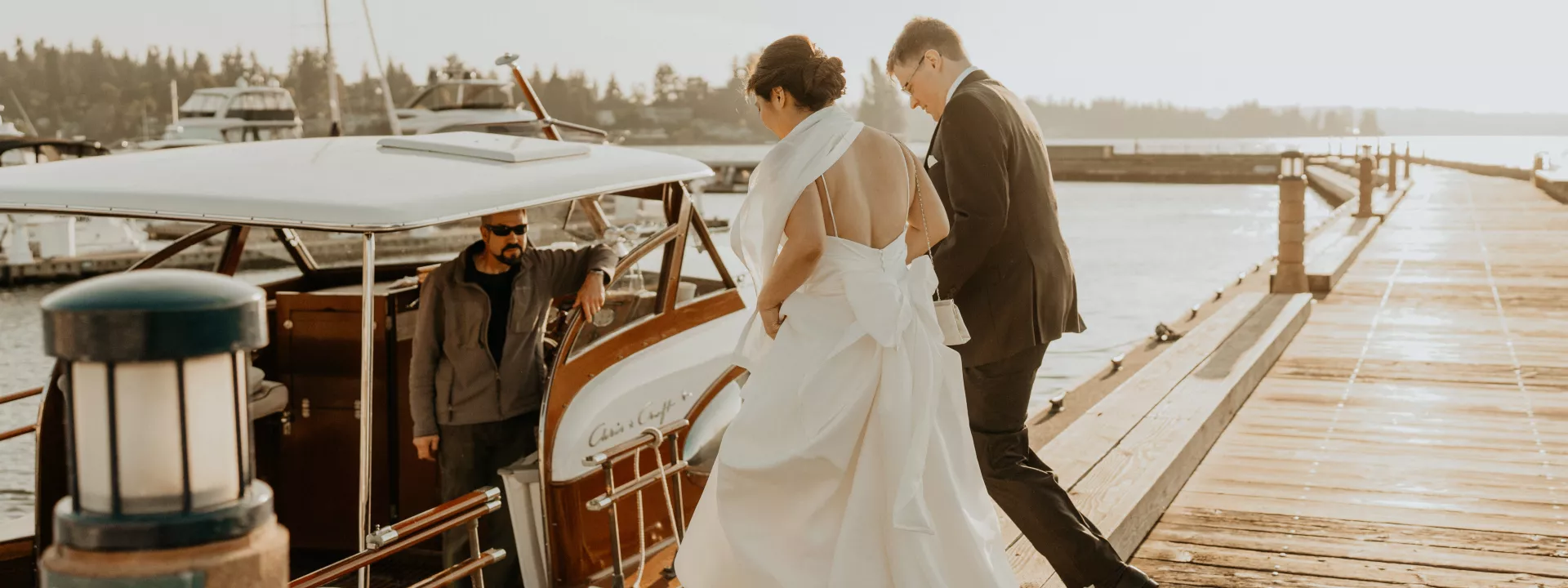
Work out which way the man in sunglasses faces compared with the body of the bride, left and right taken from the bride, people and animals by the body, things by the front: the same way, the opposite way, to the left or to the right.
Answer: the opposite way

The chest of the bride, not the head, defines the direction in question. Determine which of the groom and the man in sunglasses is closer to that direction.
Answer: the man in sunglasses

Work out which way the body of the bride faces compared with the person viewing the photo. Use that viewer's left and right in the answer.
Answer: facing away from the viewer and to the left of the viewer

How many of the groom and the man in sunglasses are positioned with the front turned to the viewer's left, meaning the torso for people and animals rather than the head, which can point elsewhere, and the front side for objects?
1

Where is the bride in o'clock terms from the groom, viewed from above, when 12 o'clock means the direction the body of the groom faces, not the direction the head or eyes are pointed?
The bride is roughly at 10 o'clock from the groom.

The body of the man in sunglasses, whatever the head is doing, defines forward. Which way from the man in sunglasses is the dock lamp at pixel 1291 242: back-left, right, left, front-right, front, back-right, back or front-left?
left

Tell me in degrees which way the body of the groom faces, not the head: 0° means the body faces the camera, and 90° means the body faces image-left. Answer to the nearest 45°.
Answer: approximately 90°

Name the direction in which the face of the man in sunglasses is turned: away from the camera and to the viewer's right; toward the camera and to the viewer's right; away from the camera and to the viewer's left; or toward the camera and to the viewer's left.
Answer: toward the camera and to the viewer's right

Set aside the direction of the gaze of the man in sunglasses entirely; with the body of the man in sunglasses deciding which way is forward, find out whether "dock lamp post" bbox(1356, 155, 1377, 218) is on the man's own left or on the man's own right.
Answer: on the man's own left

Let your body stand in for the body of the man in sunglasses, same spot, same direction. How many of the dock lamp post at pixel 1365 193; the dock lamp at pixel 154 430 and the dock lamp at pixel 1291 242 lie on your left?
2

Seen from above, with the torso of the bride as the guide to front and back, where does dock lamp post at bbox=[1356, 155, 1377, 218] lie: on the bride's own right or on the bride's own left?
on the bride's own right

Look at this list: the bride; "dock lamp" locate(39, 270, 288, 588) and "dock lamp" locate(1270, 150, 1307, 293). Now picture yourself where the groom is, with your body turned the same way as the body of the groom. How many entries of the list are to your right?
1

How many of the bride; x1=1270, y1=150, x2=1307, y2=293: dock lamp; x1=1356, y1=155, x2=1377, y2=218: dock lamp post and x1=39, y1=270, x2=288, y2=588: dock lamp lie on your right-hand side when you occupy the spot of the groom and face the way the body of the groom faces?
2

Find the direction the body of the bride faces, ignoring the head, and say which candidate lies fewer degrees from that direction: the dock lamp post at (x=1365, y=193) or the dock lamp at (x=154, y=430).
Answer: the dock lamp post

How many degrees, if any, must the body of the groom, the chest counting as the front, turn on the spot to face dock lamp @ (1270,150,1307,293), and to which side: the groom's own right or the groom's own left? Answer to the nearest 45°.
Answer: approximately 90° to the groom's own right

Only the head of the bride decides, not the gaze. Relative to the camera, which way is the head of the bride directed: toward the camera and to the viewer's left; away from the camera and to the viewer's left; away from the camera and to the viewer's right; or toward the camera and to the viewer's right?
away from the camera and to the viewer's left

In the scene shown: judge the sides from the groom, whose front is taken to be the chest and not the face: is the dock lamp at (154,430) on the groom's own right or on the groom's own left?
on the groom's own left

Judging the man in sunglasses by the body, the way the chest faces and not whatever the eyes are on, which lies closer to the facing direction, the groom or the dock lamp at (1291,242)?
the groom
